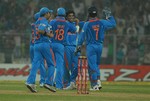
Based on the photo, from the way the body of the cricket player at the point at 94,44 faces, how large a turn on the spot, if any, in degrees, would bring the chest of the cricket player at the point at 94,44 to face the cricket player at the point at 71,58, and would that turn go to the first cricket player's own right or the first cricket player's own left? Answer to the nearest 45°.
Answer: approximately 45° to the first cricket player's own left

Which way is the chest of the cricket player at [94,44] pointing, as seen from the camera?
away from the camera

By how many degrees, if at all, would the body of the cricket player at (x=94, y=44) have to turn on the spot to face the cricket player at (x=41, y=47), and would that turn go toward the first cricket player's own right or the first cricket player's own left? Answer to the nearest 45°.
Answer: approximately 135° to the first cricket player's own left

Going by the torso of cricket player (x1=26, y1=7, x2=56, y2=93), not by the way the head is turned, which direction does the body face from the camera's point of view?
to the viewer's right

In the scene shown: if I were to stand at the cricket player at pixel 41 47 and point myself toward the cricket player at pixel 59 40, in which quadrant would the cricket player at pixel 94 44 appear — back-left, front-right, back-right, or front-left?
front-right

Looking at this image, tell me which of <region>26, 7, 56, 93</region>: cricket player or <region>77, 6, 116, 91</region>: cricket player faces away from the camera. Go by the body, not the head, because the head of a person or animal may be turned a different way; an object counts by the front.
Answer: <region>77, 6, 116, 91</region>: cricket player

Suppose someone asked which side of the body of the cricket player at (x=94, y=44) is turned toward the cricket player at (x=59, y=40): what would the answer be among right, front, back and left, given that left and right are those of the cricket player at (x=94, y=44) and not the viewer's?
left

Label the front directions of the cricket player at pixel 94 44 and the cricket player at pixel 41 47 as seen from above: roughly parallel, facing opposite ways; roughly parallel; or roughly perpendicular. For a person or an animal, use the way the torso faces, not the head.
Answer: roughly perpendicular
